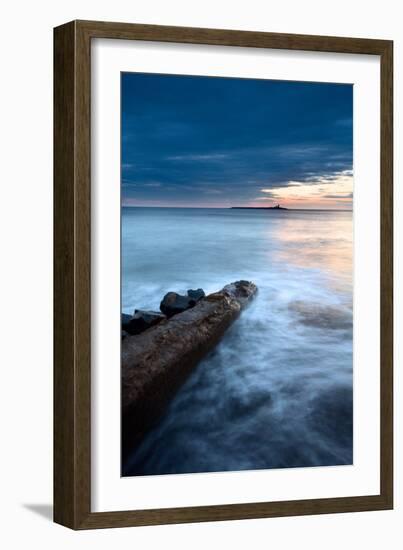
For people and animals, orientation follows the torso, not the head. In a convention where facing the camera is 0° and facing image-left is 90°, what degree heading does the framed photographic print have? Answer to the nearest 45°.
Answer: approximately 315°
